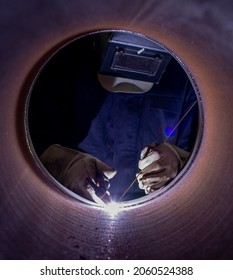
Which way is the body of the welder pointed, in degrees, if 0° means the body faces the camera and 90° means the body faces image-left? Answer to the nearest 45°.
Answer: approximately 0°
